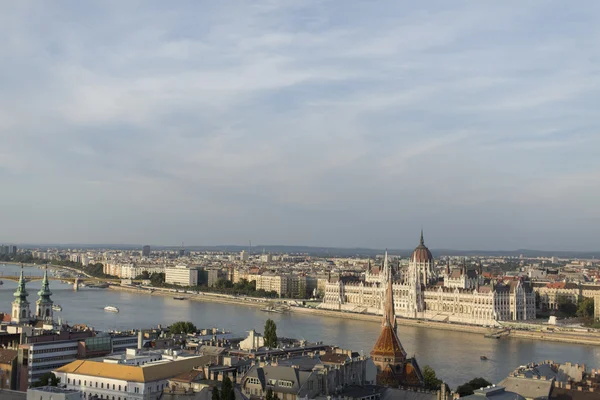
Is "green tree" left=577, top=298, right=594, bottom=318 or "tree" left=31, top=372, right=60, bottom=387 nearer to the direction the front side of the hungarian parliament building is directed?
the tree

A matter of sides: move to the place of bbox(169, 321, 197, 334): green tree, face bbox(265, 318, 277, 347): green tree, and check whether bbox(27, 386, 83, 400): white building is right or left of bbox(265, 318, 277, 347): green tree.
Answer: right

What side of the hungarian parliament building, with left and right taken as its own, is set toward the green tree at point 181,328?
front

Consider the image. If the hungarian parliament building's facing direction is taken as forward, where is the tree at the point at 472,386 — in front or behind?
in front

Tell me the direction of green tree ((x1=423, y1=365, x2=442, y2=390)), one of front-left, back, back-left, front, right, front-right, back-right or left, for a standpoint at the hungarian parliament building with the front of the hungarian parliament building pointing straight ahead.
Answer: front-left

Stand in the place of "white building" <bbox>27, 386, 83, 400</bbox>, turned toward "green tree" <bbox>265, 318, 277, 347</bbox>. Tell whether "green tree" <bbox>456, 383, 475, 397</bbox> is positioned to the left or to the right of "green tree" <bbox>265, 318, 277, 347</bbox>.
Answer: right

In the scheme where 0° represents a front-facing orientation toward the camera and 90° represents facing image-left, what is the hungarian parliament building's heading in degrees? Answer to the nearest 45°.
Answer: approximately 45°

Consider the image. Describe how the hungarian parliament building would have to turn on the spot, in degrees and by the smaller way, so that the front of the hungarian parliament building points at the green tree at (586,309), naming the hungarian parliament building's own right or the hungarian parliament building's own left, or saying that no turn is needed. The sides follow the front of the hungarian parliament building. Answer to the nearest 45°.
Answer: approximately 135° to the hungarian parliament building's own left

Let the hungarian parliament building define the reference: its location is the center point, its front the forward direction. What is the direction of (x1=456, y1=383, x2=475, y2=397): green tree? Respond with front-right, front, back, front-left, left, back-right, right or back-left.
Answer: front-left

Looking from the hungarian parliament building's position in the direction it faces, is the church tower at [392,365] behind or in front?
in front

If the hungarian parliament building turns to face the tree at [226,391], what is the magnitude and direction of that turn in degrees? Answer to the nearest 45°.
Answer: approximately 45° to its left
